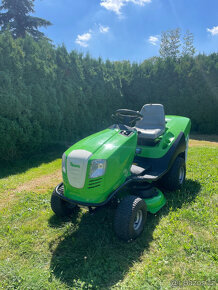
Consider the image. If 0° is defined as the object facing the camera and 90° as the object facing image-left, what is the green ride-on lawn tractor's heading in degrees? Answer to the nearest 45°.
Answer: approximately 45°

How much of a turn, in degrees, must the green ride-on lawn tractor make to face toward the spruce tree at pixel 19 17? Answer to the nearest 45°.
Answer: approximately 90° to its right
